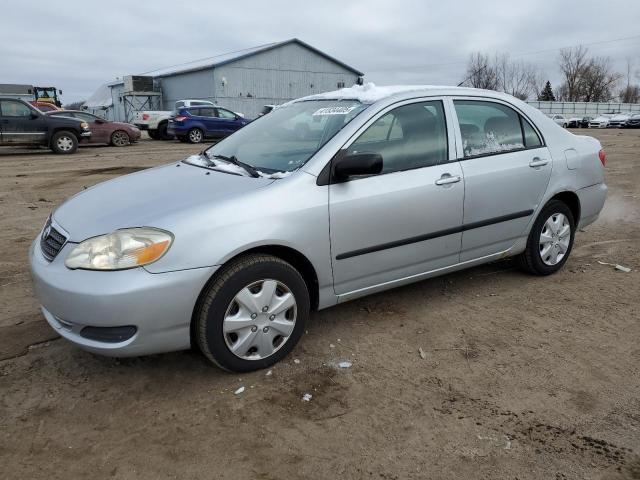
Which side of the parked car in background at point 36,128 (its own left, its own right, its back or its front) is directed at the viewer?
right

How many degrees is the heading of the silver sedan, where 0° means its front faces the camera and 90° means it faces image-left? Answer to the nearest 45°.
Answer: approximately 45°

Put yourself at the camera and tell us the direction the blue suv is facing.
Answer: facing away from the viewer and to the right of the viewer

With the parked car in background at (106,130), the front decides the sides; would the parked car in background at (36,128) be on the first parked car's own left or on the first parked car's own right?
on the first parked car's own right

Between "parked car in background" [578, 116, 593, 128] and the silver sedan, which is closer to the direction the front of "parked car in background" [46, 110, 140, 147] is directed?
the parked car in background

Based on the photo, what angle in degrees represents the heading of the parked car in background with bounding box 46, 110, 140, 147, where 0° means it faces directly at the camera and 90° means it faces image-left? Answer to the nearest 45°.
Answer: approximately 270°

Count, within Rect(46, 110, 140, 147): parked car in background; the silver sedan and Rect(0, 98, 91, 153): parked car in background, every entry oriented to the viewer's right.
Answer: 2

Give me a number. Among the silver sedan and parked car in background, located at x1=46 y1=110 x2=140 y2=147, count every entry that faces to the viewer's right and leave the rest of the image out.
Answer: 1

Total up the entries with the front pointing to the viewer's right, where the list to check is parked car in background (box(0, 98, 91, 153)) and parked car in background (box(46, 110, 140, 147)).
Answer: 2

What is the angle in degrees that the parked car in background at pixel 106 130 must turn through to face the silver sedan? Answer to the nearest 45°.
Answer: approximately 90° to its right

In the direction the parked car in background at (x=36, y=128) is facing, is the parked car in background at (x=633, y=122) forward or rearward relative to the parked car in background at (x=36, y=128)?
forward

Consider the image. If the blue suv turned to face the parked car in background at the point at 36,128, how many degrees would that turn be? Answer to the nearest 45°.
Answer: approximately 180°

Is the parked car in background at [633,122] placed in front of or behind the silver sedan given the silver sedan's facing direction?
behind
